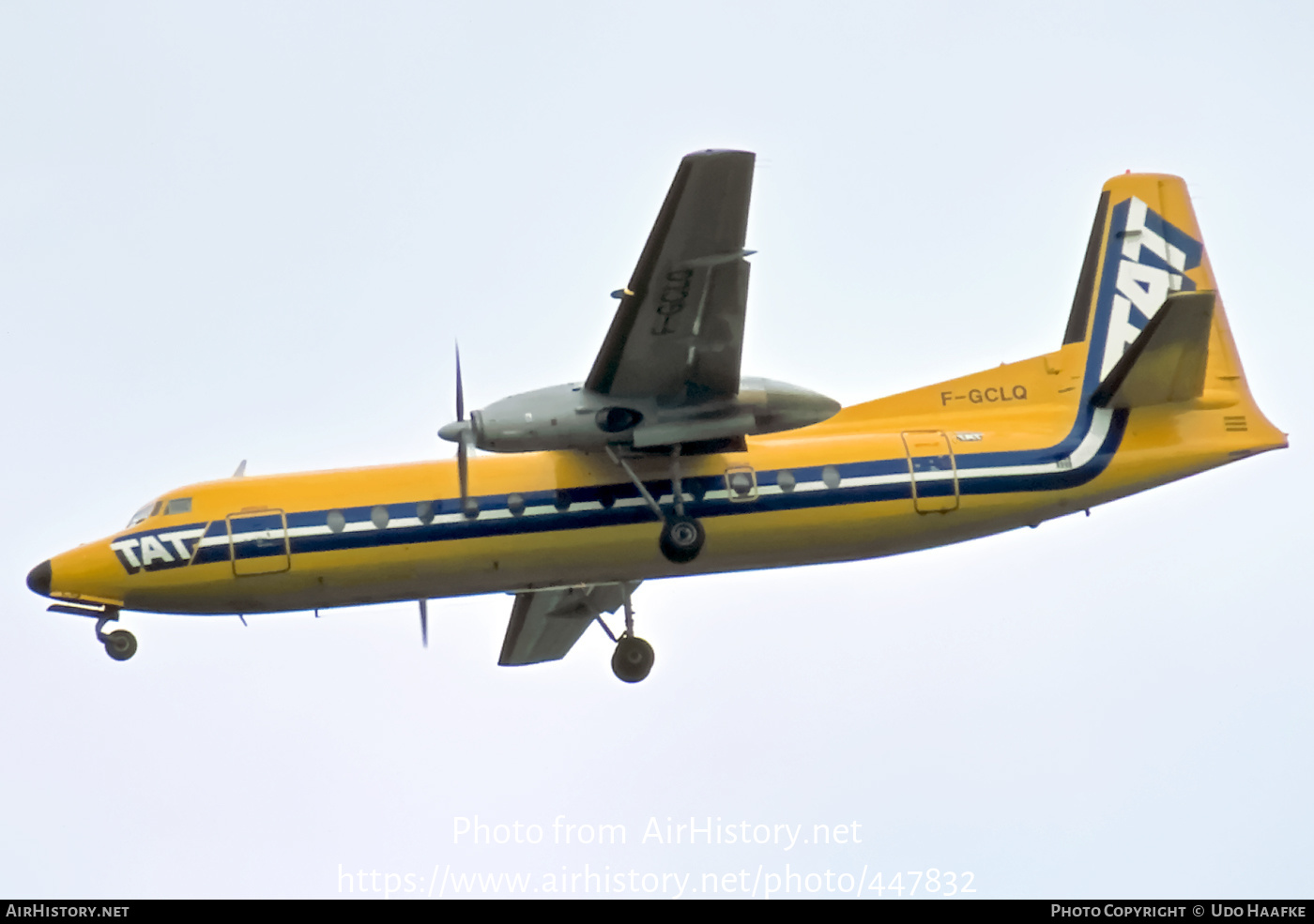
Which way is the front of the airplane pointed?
to the viewer's left
